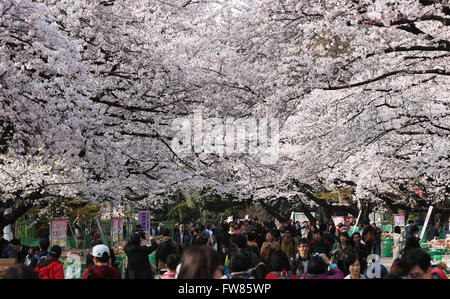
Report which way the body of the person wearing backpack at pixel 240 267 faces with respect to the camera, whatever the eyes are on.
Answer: away from the camera

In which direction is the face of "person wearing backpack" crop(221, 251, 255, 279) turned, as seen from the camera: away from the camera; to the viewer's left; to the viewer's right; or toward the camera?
away from the camera

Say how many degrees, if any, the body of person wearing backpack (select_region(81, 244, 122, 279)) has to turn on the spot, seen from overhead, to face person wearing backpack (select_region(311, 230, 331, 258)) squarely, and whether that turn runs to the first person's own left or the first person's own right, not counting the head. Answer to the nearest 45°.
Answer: approximately 45° to the first person's own right

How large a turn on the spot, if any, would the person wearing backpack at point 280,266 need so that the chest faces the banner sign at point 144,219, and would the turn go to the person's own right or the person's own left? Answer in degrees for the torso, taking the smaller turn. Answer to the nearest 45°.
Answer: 0° — they already face it

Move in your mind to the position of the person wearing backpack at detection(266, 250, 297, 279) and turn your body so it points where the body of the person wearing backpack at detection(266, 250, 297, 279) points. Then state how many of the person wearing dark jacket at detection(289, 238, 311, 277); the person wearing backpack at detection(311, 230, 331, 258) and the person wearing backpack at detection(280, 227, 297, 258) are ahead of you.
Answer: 3

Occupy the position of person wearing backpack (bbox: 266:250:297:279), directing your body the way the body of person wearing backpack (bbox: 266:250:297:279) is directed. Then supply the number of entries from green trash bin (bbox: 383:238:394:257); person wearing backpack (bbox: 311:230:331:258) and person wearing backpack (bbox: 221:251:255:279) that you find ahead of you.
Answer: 2

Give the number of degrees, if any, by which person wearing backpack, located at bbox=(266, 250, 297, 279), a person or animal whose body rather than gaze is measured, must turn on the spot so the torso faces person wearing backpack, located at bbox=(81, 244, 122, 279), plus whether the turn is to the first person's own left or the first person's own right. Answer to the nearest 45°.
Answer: approximately 90° to the first person's own left

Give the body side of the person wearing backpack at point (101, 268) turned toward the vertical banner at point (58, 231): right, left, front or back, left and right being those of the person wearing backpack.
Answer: front

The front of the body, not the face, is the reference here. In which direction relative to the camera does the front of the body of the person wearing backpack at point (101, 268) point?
away from the camera

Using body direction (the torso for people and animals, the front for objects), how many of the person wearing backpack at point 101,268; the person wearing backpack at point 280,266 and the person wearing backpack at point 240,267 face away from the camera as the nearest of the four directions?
3

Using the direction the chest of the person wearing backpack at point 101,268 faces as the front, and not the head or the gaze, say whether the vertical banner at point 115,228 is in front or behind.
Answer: in front

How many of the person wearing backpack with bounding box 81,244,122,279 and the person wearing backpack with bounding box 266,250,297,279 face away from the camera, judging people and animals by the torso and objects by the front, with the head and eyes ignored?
2

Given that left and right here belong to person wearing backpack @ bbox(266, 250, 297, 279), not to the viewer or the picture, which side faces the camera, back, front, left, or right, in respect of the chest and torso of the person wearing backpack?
back

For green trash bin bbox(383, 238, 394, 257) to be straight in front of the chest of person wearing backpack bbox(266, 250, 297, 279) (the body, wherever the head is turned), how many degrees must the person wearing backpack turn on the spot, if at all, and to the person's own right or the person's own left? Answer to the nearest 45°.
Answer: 0° — they already face it

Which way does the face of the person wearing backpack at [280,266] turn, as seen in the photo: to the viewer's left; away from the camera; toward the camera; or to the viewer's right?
away from the camera

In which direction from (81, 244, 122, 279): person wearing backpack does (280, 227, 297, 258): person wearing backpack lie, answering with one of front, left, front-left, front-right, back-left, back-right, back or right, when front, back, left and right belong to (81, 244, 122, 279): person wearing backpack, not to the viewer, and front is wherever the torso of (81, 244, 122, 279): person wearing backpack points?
front-right
